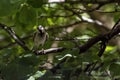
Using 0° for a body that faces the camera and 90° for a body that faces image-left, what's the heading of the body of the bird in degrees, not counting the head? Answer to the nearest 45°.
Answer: approximately 315°
